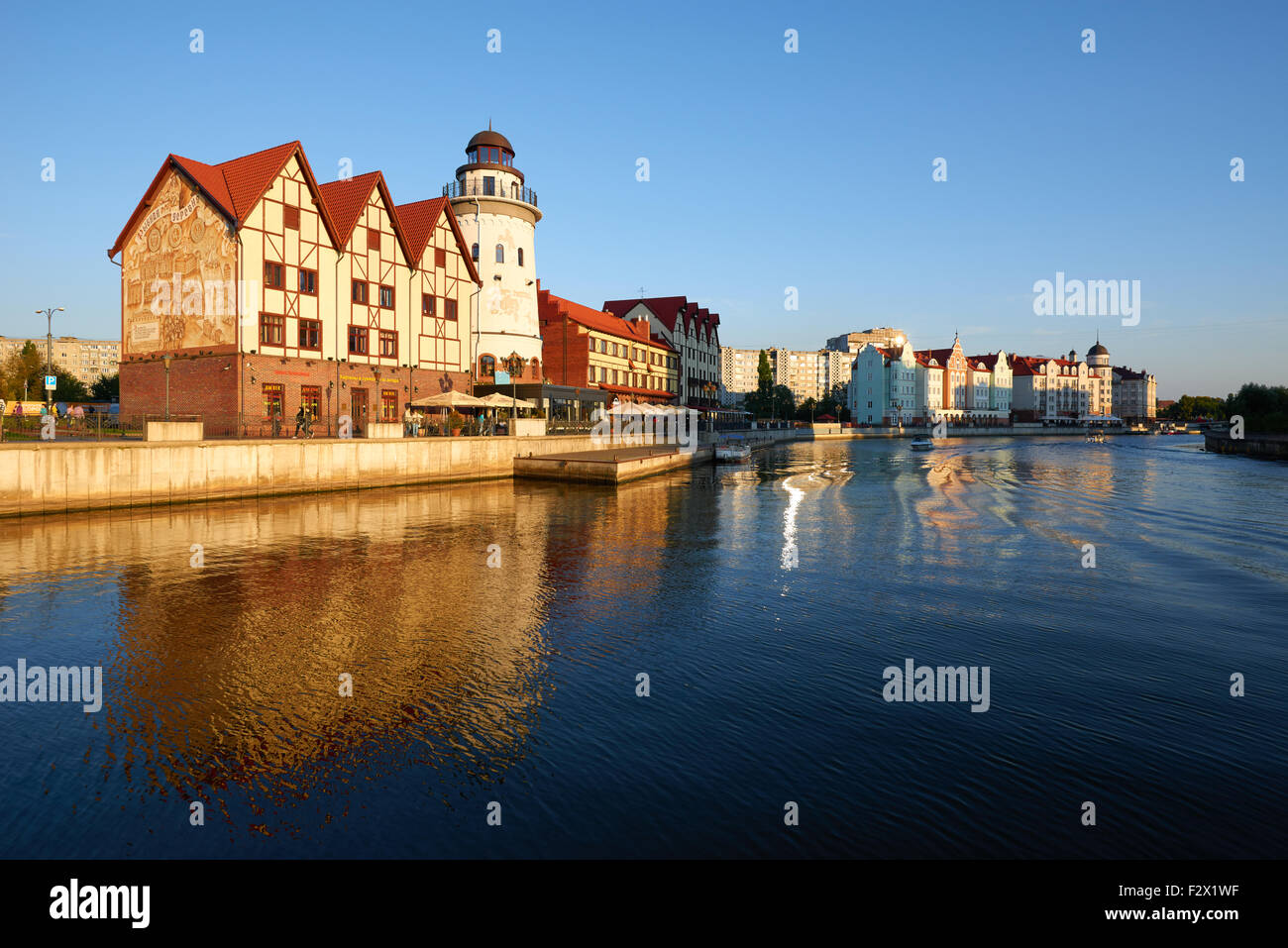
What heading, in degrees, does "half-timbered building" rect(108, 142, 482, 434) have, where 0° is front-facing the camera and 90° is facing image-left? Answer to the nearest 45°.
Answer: approximately 315°

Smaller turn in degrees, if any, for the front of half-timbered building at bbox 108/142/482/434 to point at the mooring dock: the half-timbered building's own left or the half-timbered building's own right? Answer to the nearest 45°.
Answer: approximately 45° to the half-timbered building's own left
